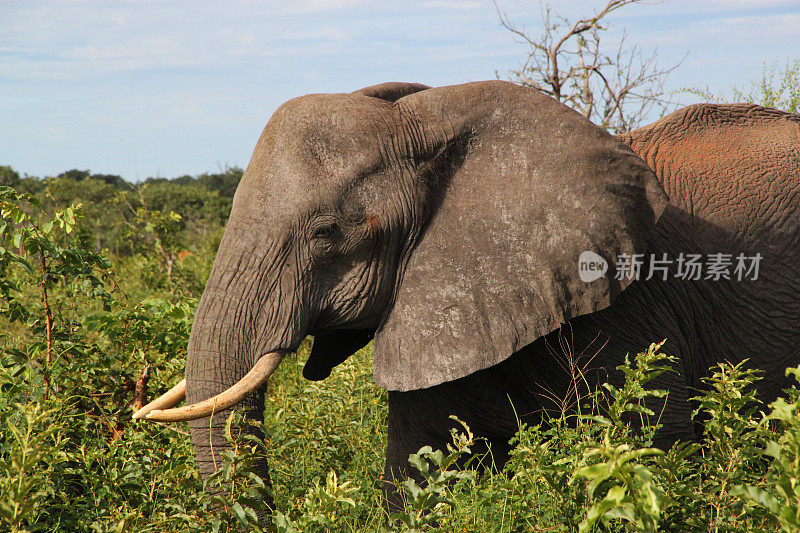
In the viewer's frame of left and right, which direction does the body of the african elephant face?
facing to the left of the viewer
